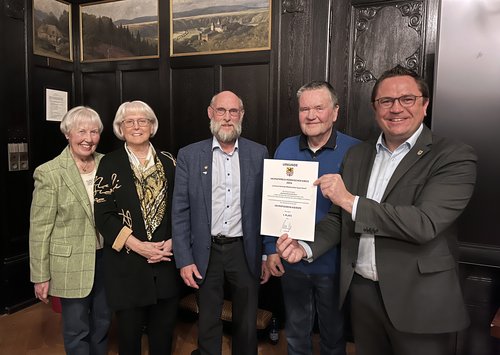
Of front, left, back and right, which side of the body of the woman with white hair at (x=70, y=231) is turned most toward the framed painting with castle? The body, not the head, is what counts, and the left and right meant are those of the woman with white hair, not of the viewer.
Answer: left

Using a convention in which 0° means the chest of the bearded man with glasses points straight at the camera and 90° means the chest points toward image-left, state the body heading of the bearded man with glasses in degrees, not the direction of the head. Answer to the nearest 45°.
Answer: approximately 0°

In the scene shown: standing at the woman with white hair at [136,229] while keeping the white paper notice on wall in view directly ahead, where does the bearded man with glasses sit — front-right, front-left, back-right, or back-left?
back-right

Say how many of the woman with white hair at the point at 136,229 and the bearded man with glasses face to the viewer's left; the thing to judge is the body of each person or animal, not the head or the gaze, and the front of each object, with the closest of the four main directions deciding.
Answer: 0

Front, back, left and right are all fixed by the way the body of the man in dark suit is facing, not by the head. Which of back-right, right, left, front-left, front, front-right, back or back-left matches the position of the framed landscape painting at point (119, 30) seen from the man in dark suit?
right

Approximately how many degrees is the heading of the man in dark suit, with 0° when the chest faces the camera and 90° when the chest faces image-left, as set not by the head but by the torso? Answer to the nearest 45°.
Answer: approximately 45°

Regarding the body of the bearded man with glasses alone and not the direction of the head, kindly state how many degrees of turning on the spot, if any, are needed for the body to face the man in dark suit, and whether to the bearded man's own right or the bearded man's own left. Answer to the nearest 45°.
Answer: approximately 45° to the bearded man's own left

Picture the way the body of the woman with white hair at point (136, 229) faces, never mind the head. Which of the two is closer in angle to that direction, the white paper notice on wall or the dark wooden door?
the dark wooden door

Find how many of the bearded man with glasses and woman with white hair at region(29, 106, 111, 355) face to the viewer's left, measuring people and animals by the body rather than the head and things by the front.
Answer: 0

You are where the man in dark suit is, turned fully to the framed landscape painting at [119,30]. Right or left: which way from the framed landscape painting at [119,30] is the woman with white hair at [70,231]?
left

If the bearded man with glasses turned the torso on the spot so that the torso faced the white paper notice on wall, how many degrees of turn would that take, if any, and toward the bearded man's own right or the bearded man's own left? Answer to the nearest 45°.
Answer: approximately 135° to the bearded man's own right
